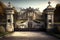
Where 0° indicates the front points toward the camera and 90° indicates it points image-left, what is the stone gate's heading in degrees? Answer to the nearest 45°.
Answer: approximately 0°
